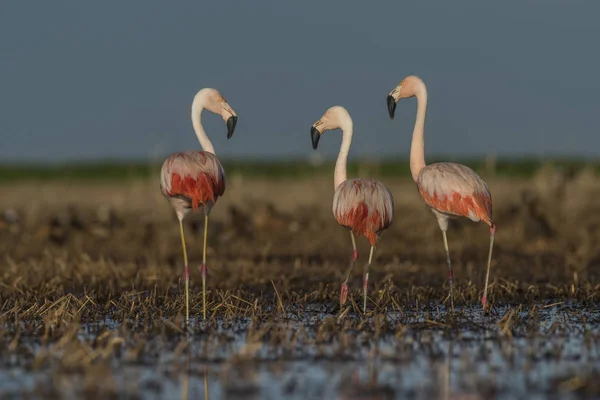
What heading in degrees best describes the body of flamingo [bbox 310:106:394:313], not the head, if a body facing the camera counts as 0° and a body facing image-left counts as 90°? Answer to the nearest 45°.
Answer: approximately 135°
